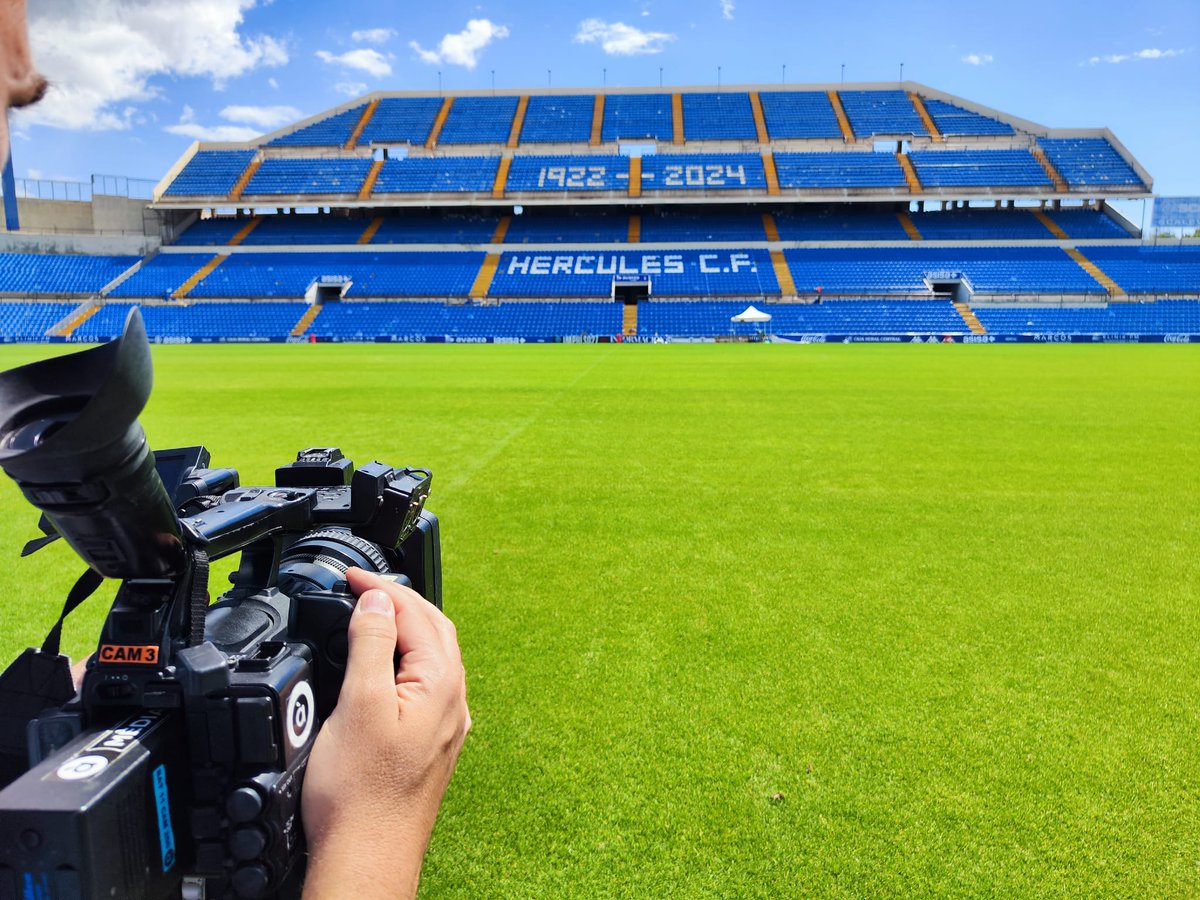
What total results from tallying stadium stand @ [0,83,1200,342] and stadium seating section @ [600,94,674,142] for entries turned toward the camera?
2

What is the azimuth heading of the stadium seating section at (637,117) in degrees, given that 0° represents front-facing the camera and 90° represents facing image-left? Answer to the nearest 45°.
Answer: approximately 0°

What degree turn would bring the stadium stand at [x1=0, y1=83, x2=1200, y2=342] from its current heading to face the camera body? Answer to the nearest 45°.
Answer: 0° — it already faces it

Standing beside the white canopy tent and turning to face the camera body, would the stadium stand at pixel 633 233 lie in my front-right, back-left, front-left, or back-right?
back-right

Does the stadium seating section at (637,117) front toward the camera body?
yes

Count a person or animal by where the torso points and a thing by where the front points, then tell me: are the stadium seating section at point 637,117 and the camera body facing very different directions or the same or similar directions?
very different directions

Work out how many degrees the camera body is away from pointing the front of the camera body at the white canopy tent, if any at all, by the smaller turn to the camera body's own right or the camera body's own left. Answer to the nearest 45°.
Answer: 0° — it already faces it

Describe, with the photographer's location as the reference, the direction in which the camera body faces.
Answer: facing away from the viewer and to the right of the viewer
